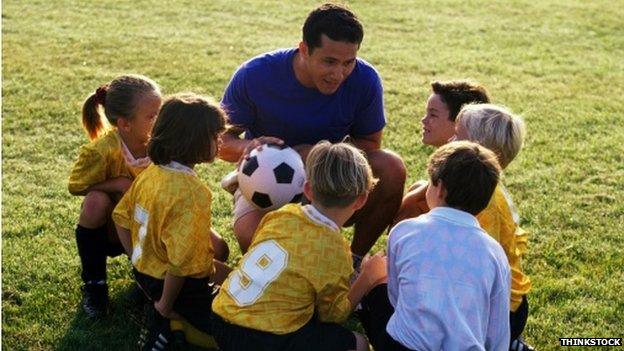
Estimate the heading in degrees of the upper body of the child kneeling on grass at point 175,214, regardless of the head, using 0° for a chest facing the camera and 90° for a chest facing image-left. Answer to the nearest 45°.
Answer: approximately 225°

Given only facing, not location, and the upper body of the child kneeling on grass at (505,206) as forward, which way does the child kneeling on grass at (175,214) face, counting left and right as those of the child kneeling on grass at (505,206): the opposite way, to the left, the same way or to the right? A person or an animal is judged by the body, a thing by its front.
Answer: to the right

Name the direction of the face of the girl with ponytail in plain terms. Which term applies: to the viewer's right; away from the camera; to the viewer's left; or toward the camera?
to the viewer's right

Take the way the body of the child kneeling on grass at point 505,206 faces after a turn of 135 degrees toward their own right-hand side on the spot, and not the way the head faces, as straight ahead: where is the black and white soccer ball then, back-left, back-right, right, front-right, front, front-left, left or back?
back-left

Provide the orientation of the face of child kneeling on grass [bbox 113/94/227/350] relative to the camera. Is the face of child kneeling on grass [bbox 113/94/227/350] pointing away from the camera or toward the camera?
away from the camera

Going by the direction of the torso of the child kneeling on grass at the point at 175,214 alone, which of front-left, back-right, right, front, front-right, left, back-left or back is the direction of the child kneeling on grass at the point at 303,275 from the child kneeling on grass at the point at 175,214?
right

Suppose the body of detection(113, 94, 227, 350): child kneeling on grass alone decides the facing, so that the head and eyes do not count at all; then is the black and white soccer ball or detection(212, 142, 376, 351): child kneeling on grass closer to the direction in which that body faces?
the black and white soccer ball

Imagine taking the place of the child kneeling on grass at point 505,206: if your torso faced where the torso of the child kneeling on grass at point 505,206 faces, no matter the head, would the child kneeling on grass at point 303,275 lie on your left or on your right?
on your left

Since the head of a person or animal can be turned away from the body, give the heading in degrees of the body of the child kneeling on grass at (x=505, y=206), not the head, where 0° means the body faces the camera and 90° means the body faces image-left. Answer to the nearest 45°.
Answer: approximately 90°

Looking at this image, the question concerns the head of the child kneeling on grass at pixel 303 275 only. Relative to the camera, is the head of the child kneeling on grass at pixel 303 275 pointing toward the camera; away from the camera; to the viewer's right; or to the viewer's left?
away from the camera

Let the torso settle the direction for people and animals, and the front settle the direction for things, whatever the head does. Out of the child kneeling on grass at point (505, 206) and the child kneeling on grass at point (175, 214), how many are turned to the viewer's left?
1

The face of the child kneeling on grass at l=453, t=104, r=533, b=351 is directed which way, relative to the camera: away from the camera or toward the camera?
away from the camera

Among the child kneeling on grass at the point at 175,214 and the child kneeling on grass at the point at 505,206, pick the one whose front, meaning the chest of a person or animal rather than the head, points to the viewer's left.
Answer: the child kneeling on grass at the point at 505,206
